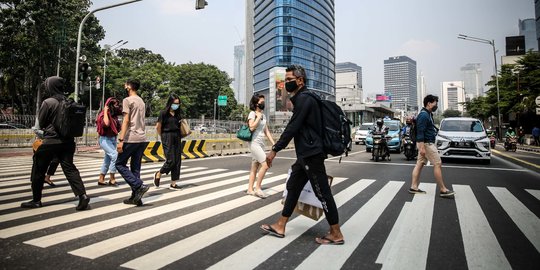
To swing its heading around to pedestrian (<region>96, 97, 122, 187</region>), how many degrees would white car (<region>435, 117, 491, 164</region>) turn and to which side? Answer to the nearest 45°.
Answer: approximately 45° to its right

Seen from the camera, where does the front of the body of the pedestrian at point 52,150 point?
to the viewer's left

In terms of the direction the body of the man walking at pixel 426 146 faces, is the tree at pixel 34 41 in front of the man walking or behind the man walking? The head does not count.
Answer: behind

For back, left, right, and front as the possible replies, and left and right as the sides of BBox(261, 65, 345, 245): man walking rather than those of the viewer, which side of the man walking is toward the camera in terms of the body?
left

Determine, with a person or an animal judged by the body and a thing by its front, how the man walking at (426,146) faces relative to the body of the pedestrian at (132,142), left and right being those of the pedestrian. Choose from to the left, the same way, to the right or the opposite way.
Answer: the opposite way

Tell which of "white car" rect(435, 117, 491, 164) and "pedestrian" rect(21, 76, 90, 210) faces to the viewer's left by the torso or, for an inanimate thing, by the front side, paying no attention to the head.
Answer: the pedestrian

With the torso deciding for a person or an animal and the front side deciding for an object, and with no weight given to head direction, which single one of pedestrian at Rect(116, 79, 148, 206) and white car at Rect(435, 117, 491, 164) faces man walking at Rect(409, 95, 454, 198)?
the white car

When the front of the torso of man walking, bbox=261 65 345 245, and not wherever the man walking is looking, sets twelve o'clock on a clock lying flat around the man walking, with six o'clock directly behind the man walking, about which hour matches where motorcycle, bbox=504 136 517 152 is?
The motorcycle is roughly at 4 o'clock from the man walking.

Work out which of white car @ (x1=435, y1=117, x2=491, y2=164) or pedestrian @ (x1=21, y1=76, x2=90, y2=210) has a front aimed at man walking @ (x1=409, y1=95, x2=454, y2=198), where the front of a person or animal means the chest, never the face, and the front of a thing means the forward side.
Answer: the white car

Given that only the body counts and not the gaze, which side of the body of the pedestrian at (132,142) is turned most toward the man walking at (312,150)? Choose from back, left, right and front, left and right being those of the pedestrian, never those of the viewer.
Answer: back

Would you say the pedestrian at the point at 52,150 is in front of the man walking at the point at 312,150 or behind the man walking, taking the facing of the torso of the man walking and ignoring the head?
in front

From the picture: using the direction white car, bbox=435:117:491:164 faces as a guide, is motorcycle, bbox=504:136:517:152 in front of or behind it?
behind

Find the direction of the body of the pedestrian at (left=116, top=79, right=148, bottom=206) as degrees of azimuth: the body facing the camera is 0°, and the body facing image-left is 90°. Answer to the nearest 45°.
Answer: approximately 135°
